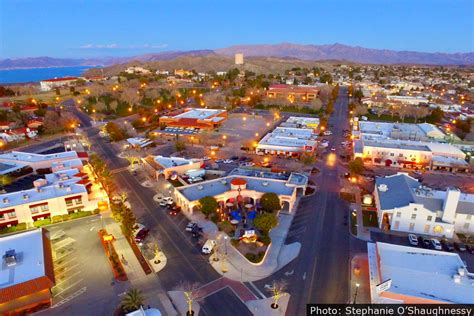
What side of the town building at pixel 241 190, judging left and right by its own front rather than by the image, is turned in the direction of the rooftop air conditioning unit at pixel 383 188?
left

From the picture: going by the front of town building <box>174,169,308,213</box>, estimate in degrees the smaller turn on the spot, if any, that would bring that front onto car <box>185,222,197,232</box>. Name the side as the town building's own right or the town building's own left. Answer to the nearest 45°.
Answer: approximately 45° to the town building's own right

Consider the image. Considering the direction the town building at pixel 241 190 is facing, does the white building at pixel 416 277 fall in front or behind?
in front

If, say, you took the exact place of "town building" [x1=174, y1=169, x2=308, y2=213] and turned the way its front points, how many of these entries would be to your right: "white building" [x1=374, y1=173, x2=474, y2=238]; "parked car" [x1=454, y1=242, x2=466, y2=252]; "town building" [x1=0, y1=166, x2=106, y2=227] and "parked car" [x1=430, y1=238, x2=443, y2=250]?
1

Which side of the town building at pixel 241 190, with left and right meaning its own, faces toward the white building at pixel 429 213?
left

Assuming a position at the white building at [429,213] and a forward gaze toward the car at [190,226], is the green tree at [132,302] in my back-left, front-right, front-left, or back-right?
front-left

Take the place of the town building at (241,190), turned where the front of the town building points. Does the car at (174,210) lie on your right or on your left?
on your right

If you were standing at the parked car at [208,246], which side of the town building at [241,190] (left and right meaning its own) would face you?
front

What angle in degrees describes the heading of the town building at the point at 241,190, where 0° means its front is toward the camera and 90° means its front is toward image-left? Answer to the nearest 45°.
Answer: approximately 0°

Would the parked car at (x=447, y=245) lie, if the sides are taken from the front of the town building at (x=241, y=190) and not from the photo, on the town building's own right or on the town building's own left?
on the town building's own left

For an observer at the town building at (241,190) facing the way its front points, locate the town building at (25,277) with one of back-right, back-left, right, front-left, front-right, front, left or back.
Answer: front-right

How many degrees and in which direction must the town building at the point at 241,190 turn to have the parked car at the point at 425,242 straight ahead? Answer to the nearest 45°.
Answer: approximately 45° to its left

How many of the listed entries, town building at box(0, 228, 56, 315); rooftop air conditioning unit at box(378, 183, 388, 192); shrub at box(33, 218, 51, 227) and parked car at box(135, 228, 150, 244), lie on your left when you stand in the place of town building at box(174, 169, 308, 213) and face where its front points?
1

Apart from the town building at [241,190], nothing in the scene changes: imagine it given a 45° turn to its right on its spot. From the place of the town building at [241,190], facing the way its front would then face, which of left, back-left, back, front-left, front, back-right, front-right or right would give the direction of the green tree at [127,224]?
front

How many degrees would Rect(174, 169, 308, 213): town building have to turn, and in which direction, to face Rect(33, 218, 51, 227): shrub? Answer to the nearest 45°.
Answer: approximately 90° to its right

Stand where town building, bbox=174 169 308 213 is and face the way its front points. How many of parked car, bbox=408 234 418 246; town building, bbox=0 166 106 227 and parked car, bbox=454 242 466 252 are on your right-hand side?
1

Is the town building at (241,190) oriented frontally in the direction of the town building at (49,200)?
no

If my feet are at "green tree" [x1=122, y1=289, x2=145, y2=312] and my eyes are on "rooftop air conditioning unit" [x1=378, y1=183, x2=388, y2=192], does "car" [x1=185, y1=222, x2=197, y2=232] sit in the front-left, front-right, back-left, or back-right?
front-left

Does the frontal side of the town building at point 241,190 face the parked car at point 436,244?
no

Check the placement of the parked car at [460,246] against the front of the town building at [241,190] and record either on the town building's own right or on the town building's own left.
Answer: on the town building's own left

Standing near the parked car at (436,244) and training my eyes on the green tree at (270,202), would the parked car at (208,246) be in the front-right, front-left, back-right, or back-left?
front-left
